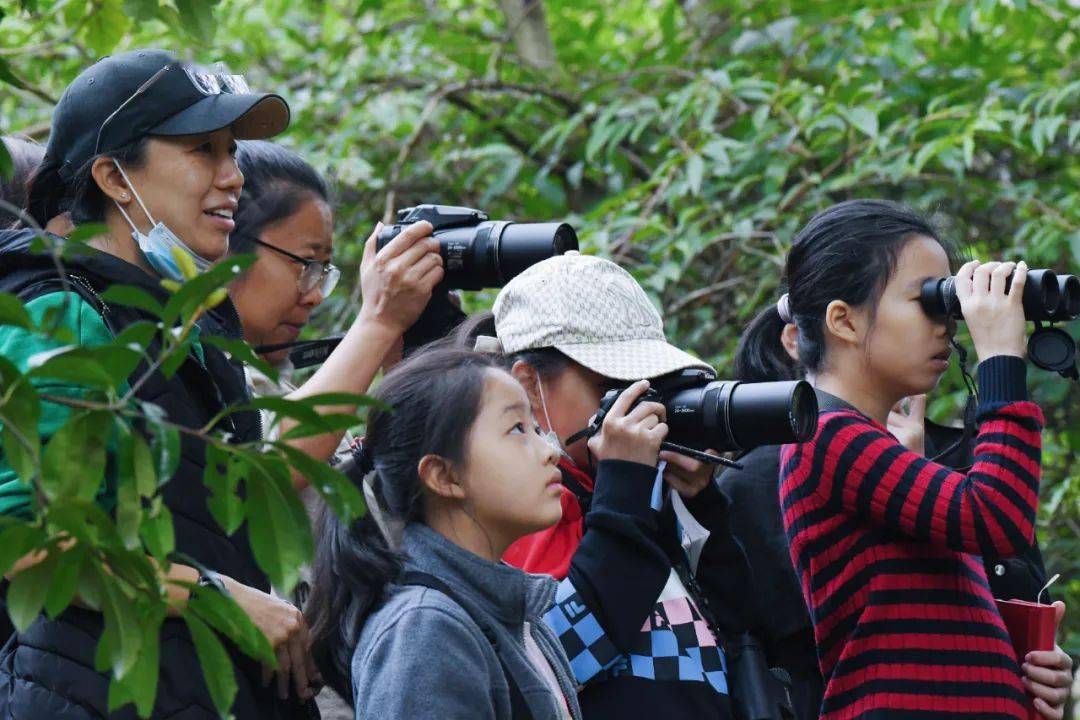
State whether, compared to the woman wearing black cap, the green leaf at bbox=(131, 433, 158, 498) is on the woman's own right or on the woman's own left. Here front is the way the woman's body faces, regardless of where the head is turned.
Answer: on the woman's own right

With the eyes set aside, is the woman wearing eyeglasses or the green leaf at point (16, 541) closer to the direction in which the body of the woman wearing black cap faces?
the woman wearing eyeglasses

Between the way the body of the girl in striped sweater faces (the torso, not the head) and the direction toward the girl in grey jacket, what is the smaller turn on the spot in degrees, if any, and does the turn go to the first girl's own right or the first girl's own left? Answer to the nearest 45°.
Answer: approximately 135° to the first girl's own right

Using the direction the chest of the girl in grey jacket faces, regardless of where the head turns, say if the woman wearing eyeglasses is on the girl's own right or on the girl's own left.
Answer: on the girl's own left

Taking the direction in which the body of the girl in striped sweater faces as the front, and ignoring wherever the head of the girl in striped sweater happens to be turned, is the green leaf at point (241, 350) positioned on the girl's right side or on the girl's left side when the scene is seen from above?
on the girl's right side

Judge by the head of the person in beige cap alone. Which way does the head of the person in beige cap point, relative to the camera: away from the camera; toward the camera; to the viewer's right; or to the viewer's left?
to the viewer's right

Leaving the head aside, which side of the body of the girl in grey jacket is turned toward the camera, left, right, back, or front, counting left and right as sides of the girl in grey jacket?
right

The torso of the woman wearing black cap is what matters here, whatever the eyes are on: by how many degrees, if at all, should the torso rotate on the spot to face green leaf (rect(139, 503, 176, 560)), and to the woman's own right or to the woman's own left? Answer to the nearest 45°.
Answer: approximately 90° to the woman's own right

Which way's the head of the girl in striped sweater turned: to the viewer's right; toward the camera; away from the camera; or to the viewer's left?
to the viewer's right

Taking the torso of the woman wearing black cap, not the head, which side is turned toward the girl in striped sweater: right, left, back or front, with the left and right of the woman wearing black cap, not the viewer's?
front

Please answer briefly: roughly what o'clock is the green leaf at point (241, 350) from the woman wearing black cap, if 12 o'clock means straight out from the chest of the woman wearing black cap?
The green leaf is roughly at 3 o'clock from the woman wearing black cap.

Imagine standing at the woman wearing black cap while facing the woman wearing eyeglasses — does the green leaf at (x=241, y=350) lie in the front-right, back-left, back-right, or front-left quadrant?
back-right

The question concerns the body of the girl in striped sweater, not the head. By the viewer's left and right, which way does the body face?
facing to the right of the viewer

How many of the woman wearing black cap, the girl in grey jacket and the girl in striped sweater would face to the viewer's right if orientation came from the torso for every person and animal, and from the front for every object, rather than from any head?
3

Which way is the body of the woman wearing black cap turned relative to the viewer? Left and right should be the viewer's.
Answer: facing to the right of the viewer
